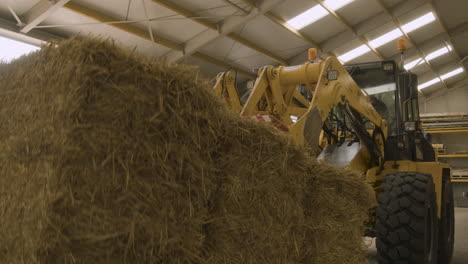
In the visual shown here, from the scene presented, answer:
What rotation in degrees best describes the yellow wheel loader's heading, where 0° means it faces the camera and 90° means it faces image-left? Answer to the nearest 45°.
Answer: approximately 45°

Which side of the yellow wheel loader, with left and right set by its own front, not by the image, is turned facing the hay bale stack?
front
